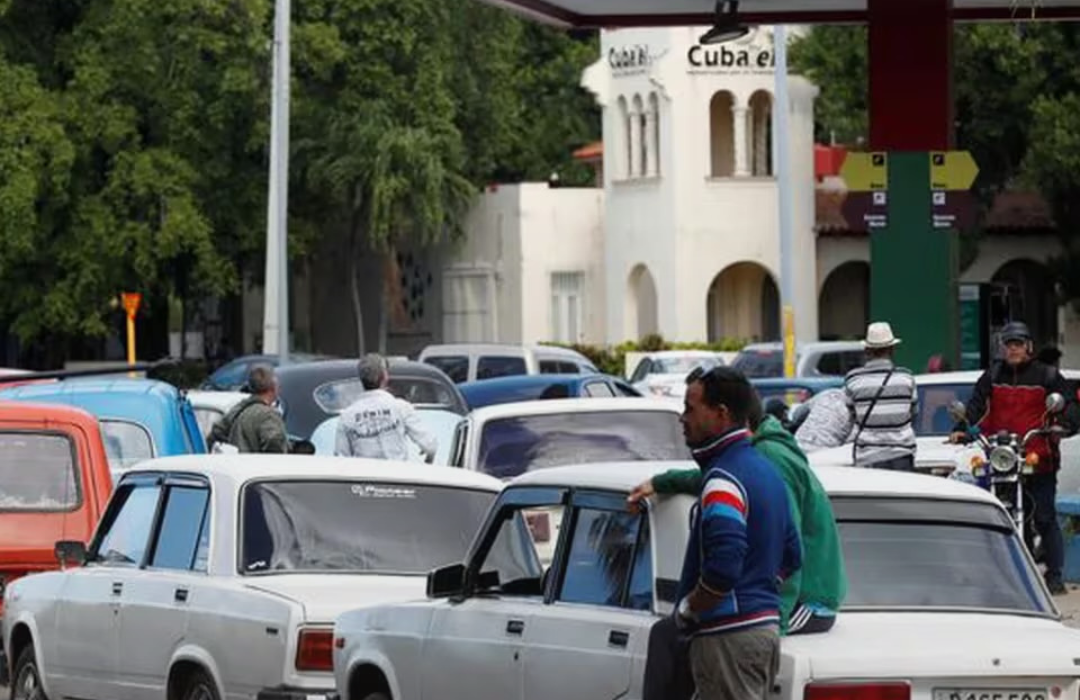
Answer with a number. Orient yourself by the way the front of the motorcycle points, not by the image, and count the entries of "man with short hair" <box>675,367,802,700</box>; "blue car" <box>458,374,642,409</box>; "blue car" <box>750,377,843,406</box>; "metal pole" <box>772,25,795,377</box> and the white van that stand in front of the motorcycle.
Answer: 1

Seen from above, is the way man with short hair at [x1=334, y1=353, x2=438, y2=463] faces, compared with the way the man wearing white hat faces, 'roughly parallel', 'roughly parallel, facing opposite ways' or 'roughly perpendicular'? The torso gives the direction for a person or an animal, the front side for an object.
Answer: roughly parallel

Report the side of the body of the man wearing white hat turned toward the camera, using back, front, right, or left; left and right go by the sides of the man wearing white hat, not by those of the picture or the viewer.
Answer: back

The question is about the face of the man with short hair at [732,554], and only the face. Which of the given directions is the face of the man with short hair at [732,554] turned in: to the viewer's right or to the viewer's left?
to the viewer's left

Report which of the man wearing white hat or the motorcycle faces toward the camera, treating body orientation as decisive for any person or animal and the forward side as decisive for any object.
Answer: the motorcycle

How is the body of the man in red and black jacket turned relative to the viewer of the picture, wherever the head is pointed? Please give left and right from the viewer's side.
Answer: facing the viewer

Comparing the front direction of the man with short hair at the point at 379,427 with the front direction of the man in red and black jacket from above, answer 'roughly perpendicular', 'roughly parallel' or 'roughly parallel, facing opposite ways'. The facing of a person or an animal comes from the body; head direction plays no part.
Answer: roughly parallel, facing opposite ways

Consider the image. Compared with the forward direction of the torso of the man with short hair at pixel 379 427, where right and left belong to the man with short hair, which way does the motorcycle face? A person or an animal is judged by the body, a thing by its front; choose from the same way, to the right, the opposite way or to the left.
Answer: the opposite way

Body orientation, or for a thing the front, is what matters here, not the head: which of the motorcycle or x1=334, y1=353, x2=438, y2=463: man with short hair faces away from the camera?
the man with short hair

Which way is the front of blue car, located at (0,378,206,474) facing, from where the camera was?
facing away from the viewer and to the left of the viewer

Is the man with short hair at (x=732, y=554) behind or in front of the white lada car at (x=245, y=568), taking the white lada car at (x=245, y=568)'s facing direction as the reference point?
behind

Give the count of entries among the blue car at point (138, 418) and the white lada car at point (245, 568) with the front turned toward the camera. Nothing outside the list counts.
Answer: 0

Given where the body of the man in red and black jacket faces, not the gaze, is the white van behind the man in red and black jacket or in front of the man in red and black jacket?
behind

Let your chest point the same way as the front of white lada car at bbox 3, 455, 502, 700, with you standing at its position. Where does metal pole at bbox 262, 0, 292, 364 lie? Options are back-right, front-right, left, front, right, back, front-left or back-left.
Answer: front-right
